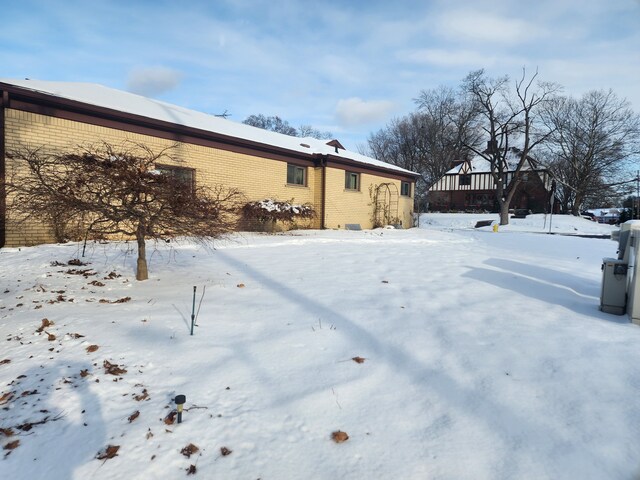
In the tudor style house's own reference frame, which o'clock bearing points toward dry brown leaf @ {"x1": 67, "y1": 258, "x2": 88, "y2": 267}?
The dry brown leaf is roughly at 12 o'clock from the tudor style house.

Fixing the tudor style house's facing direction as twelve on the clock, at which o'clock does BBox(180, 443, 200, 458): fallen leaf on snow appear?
The fallen leaf on snow is roughly at 12 o'clock from the tudor style house.

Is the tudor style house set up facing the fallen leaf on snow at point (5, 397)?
yes

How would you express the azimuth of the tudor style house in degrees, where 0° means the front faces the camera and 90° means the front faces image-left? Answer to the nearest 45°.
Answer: approximately 0°

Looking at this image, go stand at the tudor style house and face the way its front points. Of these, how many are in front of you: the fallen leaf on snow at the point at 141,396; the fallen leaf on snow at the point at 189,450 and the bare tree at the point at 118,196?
3

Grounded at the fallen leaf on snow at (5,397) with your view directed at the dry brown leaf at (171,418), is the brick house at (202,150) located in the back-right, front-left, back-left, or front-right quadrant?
back-left

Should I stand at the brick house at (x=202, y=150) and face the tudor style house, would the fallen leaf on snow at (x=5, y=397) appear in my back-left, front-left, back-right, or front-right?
back-right

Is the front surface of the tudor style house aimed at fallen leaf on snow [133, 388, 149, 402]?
yes

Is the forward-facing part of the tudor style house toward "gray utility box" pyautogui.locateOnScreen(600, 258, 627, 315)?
yes
